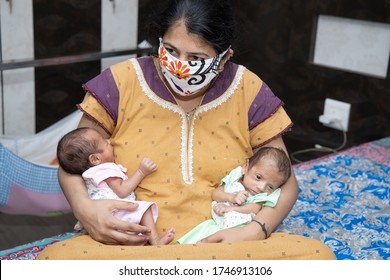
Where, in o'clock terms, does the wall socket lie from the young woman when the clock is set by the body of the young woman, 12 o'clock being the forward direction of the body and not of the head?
The wall socket is roughly at 7 o'clock from the young woman.

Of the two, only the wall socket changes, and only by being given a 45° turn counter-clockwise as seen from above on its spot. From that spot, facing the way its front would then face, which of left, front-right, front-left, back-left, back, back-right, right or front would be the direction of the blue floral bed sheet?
front

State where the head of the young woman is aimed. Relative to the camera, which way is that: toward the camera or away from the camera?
toward the camera

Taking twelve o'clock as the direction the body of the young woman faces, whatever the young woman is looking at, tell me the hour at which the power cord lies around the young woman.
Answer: The power cord is roughly at 7 o'clock from the young woman.

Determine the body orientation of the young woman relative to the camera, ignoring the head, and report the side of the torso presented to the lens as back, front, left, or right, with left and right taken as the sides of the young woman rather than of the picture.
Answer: front

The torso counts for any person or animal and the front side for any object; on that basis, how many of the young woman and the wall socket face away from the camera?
0

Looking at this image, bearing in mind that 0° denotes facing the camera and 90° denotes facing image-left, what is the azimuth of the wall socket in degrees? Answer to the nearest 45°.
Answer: approximately 45°
